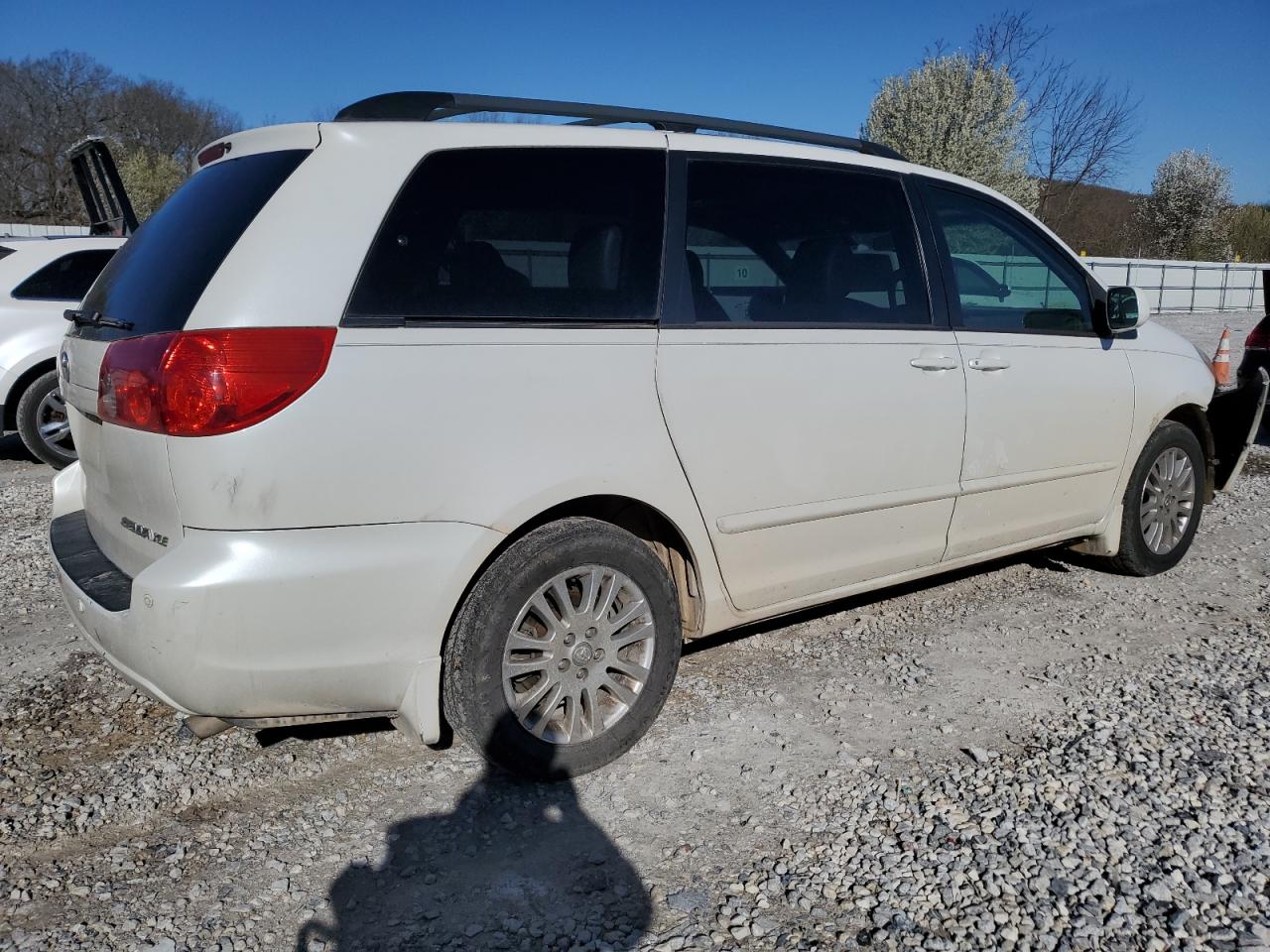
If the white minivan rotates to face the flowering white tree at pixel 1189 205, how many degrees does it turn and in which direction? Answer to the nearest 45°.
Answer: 0° — it already faces it

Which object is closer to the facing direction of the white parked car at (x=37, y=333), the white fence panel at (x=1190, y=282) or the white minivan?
the white fence panel

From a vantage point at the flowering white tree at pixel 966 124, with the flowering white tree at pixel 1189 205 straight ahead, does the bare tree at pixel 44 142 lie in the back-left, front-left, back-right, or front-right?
back-left

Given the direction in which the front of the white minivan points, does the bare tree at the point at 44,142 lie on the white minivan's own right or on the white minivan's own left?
on the white minivan's own left

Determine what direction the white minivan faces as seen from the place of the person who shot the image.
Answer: facing away from the viewer and to the right of the viewer

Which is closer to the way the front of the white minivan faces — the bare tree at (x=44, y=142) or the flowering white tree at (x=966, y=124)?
the flowering white tree
